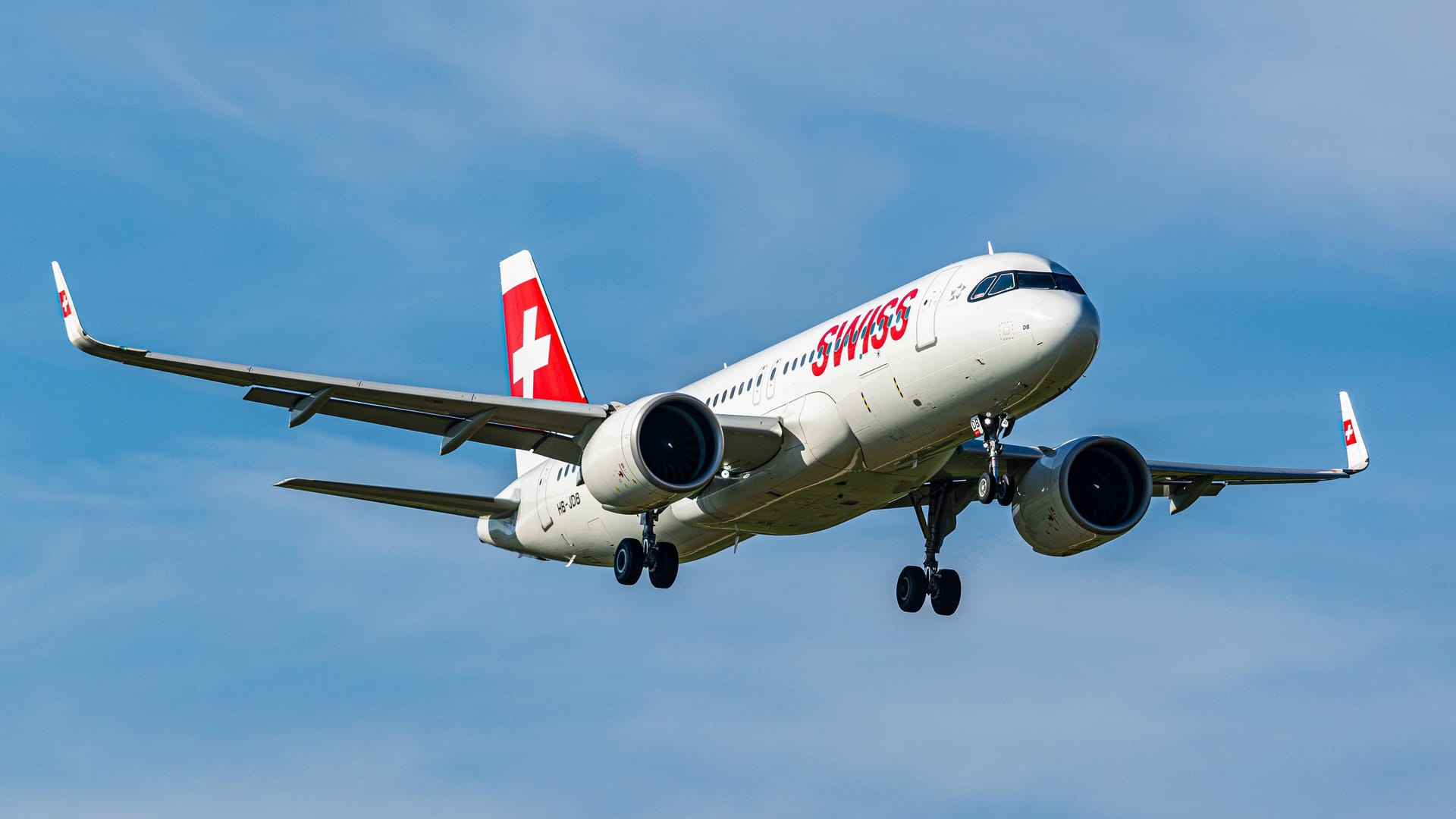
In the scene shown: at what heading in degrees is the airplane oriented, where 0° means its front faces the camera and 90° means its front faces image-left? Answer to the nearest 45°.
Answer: approximately 315°
